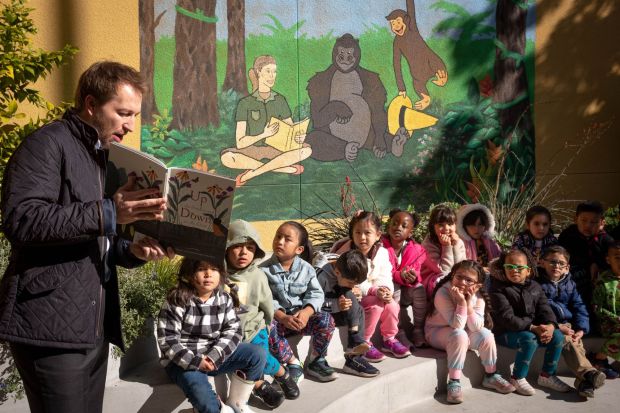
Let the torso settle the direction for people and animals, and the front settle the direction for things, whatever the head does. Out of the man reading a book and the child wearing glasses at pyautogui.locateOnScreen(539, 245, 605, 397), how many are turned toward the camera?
1

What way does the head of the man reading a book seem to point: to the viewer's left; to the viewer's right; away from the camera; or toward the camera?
to the viewer's right

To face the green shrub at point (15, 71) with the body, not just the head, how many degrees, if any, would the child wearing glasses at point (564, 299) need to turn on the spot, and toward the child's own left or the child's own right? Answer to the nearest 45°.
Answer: approximately 45° to the child's own right

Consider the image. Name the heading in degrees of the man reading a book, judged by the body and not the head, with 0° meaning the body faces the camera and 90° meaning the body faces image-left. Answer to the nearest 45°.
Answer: approximately 270°

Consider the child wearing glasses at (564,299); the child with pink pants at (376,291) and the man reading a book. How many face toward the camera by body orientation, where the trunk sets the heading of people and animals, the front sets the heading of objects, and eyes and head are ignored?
2

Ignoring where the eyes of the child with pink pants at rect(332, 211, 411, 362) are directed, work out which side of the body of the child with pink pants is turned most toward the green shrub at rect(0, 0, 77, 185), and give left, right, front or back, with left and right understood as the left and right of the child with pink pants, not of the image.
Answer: right
